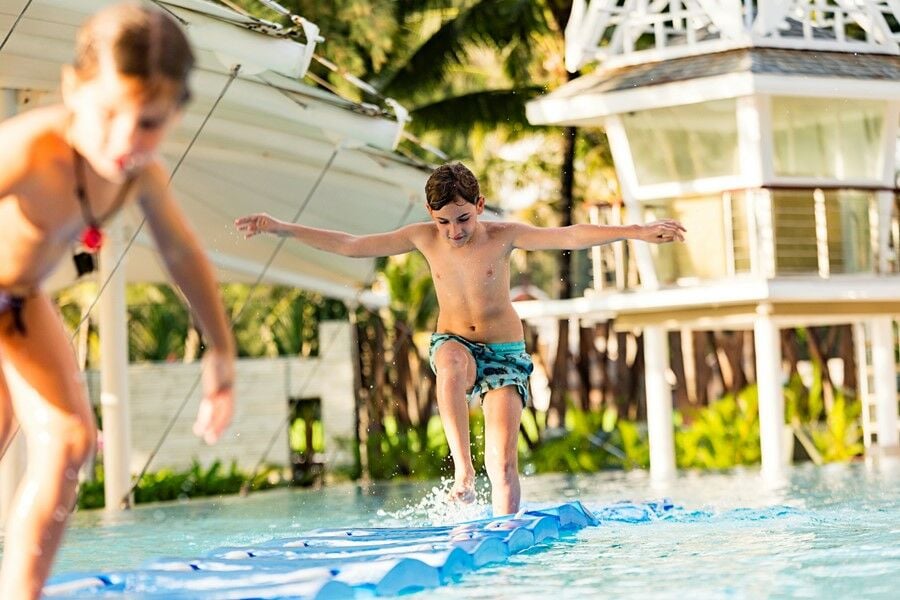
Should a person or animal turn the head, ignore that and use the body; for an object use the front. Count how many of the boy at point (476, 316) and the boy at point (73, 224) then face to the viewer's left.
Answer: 0

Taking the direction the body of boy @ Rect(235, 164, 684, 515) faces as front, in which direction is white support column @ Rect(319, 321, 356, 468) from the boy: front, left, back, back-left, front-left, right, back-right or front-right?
back

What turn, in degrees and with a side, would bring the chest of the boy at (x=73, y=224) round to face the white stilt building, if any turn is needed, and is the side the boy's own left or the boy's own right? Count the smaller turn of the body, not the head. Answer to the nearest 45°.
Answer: approximately 90° to the boy's own left

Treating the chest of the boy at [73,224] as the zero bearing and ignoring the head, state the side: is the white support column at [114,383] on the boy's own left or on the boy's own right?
on the boy's own left

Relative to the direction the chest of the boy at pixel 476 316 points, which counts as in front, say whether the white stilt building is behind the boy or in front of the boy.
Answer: behind

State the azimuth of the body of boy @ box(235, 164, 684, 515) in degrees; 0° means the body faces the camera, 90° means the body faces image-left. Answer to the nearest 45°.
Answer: approximately 0°

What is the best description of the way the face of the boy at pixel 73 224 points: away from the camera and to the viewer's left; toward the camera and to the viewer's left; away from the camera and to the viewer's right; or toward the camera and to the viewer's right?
toward the camera and to the viewer's right

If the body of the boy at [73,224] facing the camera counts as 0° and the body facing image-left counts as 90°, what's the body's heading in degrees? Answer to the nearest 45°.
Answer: approximately 315°
